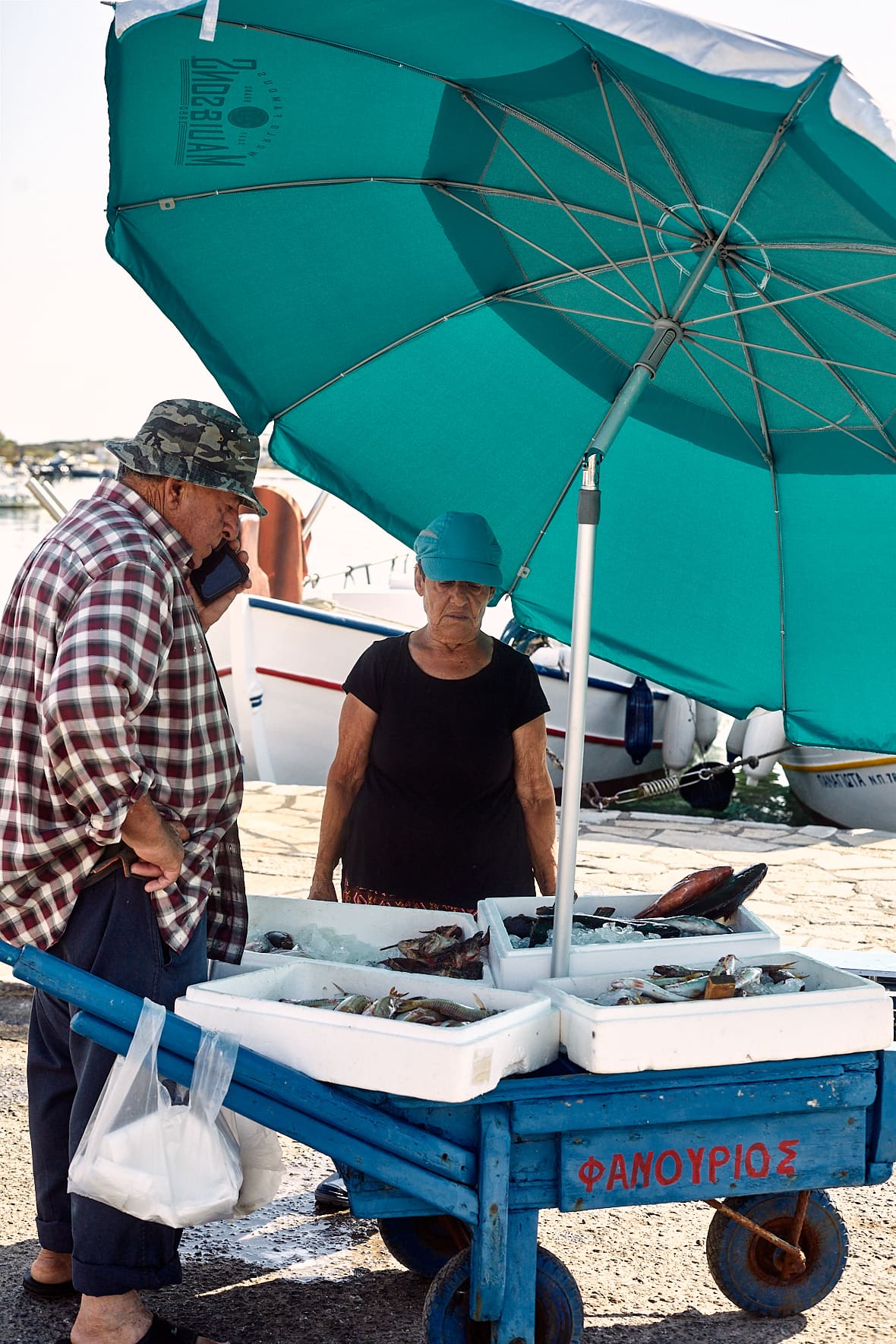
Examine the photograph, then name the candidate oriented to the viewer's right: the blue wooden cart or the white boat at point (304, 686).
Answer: the blue wooden cart

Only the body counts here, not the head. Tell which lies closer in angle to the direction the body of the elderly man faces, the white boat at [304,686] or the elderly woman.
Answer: the elderly woman

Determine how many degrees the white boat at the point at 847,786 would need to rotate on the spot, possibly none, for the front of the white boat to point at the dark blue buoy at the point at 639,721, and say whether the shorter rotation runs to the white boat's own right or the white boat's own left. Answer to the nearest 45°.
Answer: approximately 45° to the white boat's own right

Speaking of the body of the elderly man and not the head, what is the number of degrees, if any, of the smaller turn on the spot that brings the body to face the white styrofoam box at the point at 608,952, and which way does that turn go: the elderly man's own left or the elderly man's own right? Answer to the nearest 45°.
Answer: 0° — they already face it

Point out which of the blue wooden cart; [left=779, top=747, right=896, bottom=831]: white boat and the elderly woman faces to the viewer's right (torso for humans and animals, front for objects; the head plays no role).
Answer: the blue wooden cart

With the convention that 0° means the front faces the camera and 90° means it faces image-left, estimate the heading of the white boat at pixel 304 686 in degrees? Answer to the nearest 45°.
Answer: approximately 45°

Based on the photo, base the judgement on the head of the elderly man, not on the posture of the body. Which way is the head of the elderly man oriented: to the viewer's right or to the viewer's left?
to the viewer's right

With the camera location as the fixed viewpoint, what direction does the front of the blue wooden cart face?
facing to the right of the viewer

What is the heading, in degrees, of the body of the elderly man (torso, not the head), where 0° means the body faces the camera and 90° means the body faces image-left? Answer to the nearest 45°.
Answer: approximately 270°

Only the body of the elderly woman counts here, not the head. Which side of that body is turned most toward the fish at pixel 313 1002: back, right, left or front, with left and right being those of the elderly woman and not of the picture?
front

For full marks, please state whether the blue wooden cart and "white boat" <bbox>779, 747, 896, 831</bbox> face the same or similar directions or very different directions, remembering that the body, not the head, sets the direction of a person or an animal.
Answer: very different directions

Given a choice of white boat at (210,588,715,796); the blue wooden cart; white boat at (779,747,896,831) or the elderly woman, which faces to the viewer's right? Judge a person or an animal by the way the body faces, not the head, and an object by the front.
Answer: the blue wooden cart

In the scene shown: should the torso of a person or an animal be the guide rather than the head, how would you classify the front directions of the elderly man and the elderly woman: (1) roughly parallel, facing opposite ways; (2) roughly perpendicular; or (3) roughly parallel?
roughly perpendicular

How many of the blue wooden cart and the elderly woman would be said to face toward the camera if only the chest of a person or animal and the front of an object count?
1
